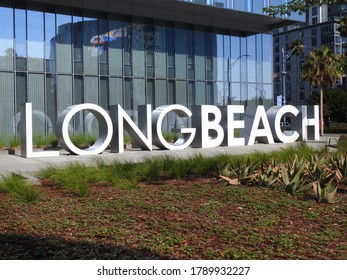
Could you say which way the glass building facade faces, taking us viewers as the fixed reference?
facing the viewer and to the right of the viewer

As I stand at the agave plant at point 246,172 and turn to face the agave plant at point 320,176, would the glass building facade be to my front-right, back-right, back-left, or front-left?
back-left

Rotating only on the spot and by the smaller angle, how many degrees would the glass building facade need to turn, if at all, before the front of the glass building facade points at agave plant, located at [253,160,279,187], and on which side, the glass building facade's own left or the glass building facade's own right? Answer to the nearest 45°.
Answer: approximately 45° to the glass building facade's own right

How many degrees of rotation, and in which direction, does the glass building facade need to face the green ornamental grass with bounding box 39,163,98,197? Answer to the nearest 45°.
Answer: approximately 45° to its right

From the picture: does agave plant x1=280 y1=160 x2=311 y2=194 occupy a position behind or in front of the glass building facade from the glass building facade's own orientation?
in front

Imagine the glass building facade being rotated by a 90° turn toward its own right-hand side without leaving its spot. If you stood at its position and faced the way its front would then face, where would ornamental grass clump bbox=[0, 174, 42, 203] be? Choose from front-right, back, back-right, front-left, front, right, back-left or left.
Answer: front-left

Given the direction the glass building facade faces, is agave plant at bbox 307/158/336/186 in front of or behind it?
in front

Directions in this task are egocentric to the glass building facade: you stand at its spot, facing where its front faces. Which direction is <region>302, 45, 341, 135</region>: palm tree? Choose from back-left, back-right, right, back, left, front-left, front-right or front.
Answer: left

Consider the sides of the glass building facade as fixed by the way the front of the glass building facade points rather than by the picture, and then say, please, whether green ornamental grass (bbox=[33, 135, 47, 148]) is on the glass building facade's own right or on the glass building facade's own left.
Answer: on the glass building facade's own right
